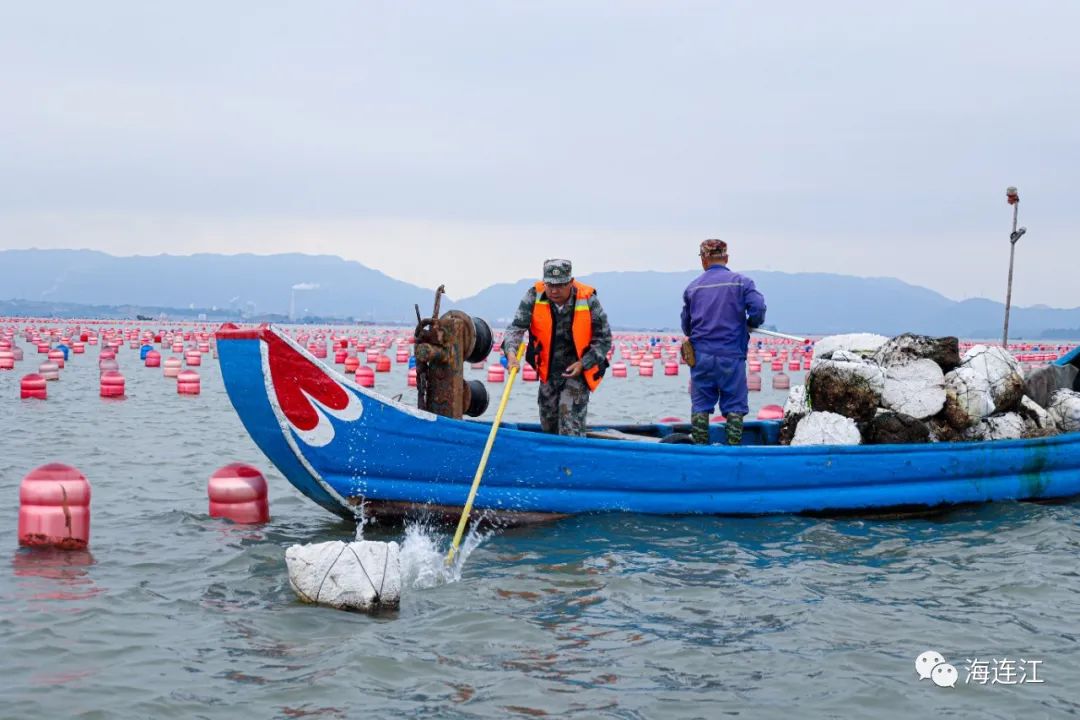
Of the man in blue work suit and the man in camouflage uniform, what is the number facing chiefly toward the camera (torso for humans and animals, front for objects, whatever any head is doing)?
1

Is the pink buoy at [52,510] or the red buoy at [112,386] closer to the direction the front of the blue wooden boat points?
the pink buoy

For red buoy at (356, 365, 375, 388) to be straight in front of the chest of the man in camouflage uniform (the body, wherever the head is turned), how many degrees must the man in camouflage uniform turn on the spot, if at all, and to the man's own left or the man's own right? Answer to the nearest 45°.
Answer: approximately 180°

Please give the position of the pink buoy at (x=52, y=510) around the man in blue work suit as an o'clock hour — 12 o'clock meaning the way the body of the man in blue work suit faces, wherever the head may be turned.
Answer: The pink buoy is roughly at 8 o'clock from the man in blue work suit.

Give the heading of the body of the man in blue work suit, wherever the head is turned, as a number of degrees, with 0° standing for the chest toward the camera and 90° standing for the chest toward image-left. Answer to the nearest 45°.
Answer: approximately 180°

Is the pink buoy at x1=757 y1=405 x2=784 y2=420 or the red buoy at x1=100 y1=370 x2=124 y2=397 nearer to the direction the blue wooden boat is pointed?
the red buoy

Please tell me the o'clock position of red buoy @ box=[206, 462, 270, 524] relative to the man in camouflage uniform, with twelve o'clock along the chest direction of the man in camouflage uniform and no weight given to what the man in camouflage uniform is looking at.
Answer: The red buoy is roughly at 3 o'clock from the man in camouflage uniform.

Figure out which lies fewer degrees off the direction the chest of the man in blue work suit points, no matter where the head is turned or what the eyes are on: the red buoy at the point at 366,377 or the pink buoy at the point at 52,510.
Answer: the red buoy

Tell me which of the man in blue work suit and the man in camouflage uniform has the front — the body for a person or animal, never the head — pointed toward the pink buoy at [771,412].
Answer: the man in blue work suit

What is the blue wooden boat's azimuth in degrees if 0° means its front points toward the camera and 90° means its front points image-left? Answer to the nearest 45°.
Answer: approximately 90°

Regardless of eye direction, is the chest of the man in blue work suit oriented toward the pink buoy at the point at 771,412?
yes
